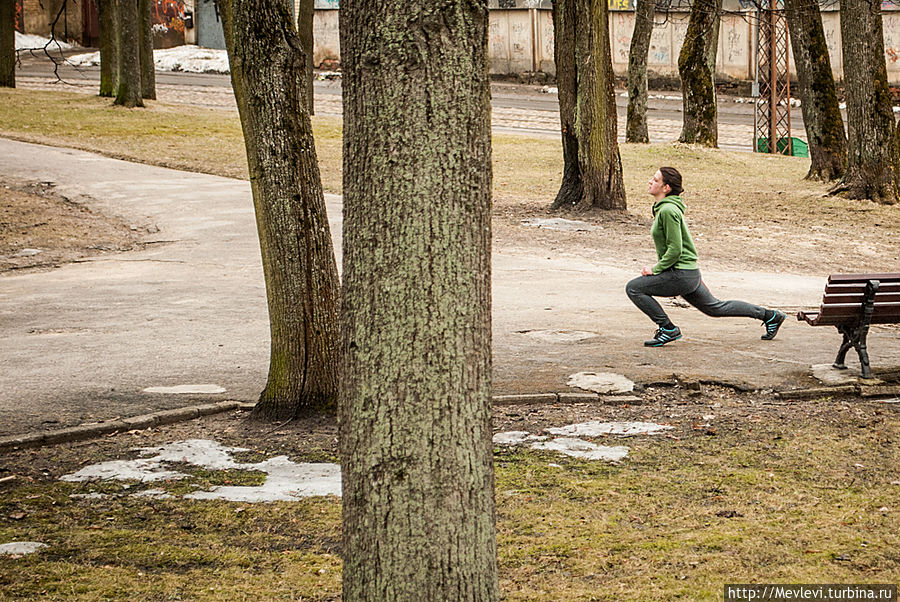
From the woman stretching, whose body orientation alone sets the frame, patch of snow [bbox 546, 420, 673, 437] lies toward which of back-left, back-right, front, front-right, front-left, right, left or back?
left

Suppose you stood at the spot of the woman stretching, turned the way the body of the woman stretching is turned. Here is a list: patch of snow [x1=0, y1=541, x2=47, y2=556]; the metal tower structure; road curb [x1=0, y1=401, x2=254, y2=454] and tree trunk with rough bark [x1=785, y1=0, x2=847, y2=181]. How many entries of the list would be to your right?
2

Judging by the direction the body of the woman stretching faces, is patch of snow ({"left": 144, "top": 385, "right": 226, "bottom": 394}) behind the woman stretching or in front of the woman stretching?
in front

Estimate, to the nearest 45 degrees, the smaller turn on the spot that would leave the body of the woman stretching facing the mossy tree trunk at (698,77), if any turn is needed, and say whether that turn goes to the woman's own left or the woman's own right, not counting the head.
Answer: approximately 90° to the woman's own right

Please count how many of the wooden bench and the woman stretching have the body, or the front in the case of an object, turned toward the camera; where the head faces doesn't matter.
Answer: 0

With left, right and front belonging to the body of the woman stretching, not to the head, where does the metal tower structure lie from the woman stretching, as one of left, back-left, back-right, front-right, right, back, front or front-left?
right

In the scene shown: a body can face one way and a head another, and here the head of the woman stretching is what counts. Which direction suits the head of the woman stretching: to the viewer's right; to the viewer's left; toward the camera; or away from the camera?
to the viewer's left

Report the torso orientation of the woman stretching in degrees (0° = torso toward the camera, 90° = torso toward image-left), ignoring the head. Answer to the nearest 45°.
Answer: approximately 90°

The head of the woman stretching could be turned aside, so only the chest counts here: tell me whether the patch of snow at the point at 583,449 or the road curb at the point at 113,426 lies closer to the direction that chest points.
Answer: the road curb

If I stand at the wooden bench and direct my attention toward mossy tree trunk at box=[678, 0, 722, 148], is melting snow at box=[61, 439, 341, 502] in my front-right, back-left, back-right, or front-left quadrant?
back-left

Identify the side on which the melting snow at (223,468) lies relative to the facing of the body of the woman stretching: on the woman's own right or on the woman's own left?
on the woman's own left
